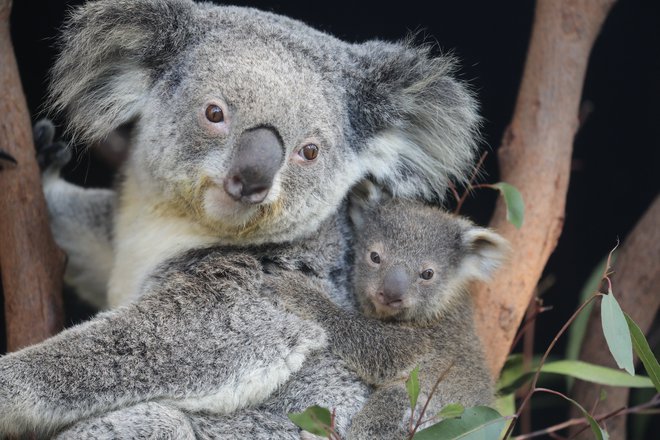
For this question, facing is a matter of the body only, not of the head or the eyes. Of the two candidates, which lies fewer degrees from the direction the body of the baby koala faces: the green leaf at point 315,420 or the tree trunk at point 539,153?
the green leaf

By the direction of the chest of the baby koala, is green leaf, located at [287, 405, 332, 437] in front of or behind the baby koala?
in front

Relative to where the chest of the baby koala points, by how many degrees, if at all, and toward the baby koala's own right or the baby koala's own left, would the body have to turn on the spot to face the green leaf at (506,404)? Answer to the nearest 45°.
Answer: approximately 180°

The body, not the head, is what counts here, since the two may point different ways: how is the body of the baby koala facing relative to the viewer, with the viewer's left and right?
facing the viewer and to the left of the viewer

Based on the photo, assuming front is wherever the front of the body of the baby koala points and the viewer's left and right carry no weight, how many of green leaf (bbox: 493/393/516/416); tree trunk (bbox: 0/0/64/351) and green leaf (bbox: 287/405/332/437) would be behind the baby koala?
1

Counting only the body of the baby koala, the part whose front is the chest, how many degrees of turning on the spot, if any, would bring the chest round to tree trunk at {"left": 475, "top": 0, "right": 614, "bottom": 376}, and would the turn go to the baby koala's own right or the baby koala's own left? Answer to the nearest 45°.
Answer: approximately 180°
